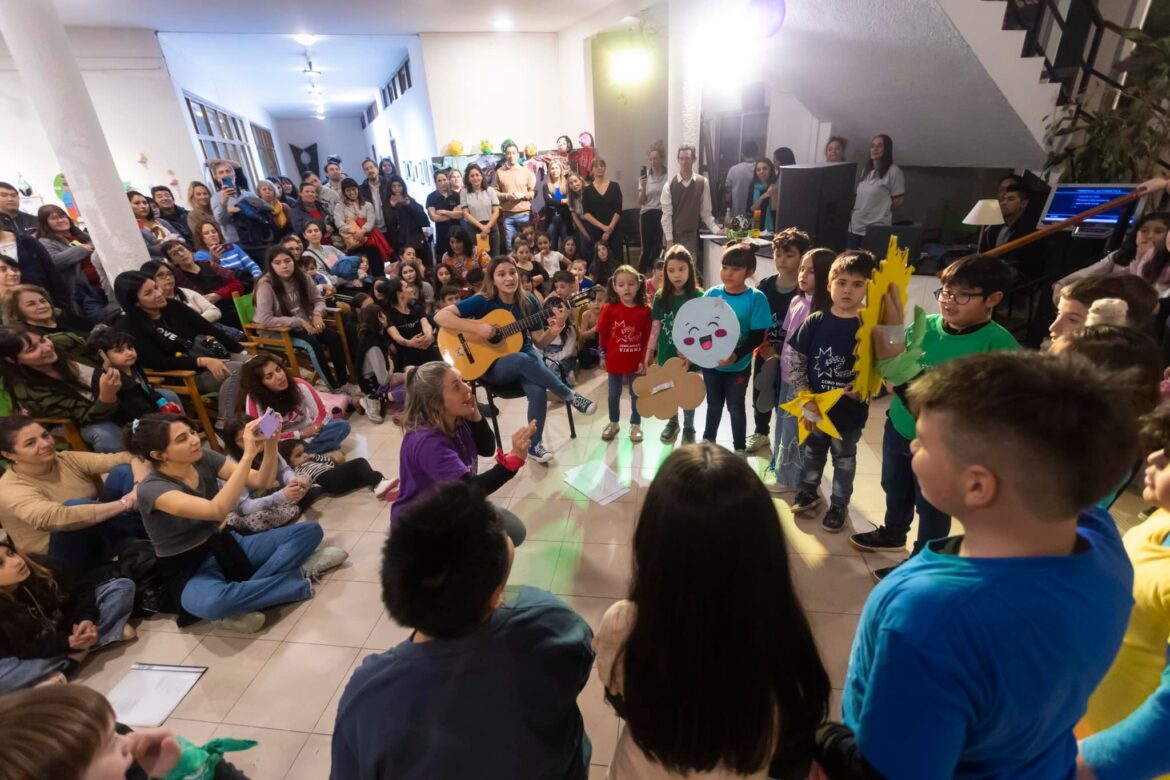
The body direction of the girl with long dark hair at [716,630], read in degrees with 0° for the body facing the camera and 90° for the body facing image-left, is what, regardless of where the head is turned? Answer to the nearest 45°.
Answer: approximately 180°

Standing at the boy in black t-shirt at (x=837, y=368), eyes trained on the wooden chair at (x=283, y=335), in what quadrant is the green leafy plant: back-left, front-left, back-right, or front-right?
back-right

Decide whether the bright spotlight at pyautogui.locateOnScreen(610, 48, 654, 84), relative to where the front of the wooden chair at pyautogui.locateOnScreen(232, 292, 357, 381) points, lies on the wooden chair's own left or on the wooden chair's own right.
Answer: on the wooden chair's own left

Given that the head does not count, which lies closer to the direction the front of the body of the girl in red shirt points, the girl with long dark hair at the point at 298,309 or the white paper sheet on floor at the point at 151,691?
the white paper sheet on floor

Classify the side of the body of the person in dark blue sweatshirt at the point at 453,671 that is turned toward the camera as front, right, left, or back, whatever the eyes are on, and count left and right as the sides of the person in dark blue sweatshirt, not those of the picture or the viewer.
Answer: back

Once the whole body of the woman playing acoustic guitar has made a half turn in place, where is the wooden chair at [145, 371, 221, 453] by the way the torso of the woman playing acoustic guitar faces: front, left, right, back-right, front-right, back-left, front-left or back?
front-left
